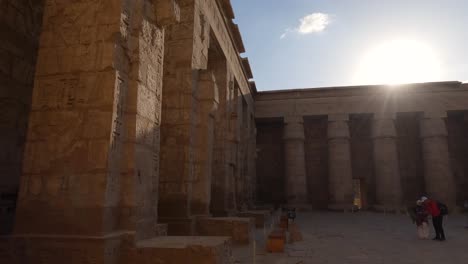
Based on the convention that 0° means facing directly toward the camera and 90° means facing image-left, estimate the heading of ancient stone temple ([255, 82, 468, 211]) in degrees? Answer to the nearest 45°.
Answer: approximately 0°

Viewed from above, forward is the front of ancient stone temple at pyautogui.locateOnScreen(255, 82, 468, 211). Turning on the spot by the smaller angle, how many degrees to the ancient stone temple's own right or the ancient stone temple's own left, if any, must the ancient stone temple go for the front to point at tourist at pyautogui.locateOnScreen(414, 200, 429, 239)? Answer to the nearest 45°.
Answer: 0° — it already faces them
